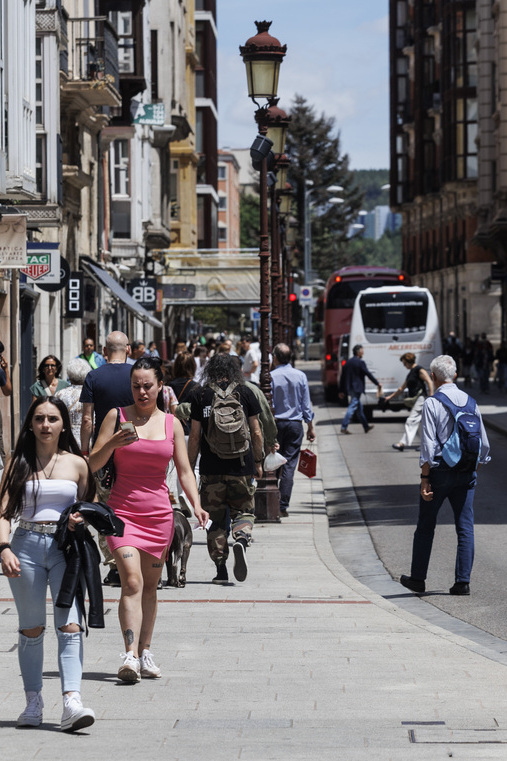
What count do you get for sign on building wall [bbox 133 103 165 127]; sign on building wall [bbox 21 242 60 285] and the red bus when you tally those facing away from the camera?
1

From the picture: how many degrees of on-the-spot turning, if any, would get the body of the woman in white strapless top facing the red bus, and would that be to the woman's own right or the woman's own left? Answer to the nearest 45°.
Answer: approximately 180°

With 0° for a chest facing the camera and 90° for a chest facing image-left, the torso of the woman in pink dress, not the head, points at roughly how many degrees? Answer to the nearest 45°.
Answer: approximately 0°

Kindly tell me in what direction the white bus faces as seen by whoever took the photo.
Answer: facing away from the viewer

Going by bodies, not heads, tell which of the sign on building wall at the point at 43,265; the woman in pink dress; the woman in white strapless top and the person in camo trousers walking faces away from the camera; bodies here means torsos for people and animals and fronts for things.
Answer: the person in camo trousers walking

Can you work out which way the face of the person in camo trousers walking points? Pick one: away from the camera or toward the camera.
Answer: away from the camera

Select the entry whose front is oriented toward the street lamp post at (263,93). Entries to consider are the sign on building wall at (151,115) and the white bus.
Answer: the sign on building wall

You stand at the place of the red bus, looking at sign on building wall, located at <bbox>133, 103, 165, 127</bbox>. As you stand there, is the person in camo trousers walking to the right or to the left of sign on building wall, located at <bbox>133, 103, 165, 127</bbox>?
left

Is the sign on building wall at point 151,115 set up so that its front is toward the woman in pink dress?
yes

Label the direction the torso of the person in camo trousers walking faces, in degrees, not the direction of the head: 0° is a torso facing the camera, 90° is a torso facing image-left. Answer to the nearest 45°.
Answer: approximately 180°
